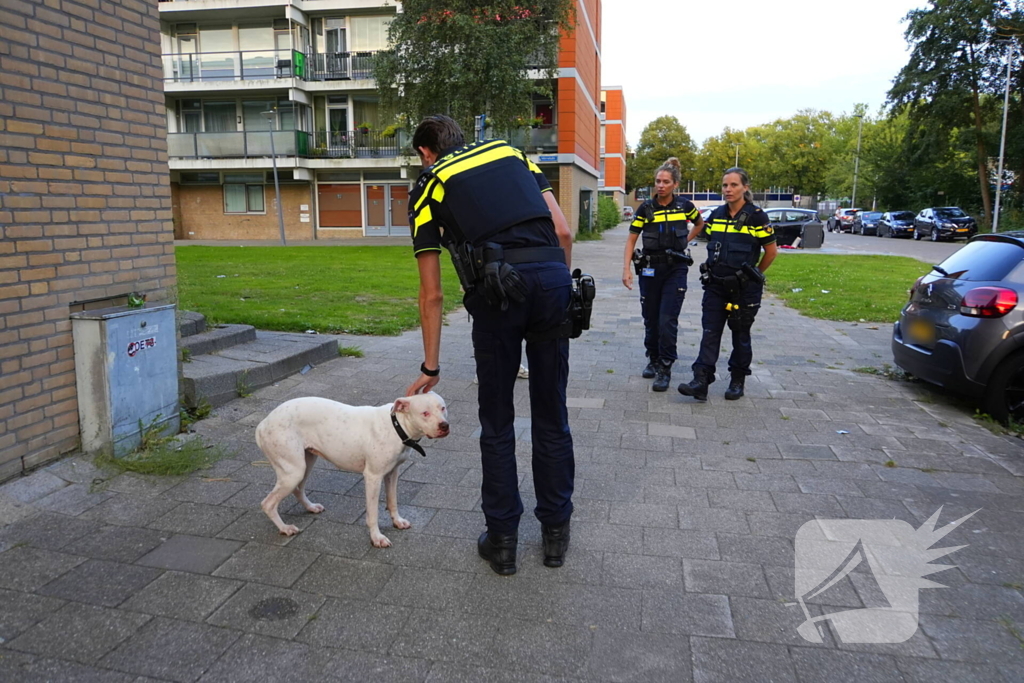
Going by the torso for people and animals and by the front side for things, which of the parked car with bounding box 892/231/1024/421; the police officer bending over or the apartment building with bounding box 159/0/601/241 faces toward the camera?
the apartment building

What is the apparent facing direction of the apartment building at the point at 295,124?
toward the camera

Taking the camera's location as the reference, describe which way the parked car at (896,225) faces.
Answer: facing the viewer and to the right of the viewer

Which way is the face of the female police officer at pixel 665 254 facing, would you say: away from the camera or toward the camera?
toward the camera

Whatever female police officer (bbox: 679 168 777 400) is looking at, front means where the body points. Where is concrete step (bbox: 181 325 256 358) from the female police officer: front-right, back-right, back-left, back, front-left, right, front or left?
front-right

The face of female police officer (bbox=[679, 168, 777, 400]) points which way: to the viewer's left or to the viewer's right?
to the viewer's left

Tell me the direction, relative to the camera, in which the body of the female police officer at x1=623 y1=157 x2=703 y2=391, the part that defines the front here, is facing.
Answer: toward the camera

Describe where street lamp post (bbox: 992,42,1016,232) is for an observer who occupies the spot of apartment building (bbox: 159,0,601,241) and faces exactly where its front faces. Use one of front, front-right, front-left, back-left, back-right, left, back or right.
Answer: left

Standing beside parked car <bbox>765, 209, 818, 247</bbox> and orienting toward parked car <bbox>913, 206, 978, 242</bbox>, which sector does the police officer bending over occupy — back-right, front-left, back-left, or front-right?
back-right

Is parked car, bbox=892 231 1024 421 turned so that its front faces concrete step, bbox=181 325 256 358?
no

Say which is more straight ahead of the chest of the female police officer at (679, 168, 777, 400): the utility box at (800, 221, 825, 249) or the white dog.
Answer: the white dog

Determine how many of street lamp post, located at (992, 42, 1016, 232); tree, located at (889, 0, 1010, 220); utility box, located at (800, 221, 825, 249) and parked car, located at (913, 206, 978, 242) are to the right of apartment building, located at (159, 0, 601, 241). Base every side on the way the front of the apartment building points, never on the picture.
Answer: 0

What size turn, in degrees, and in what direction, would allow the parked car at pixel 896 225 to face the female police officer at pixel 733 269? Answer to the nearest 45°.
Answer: approximately 45° to its right
